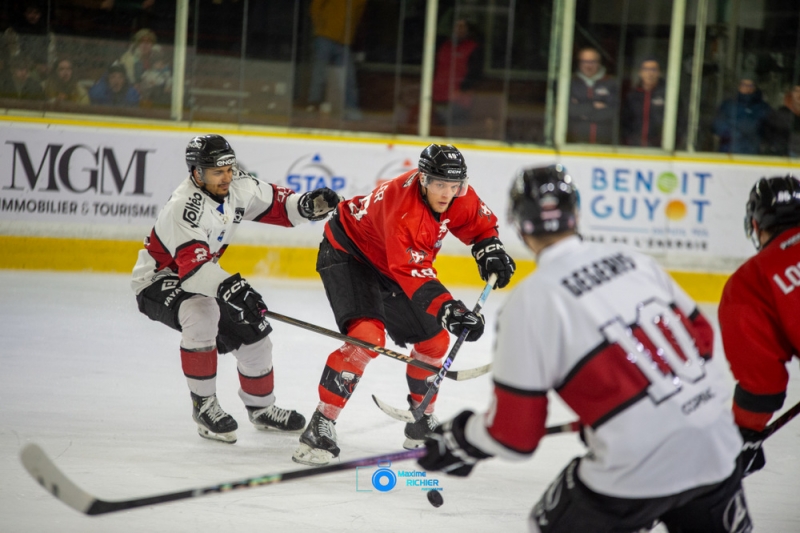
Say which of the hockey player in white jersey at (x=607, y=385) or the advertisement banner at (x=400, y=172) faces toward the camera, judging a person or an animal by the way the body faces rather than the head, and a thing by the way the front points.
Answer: the advertisement banner

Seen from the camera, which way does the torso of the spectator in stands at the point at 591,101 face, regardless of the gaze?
toward the camera

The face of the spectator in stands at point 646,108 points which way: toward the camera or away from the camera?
toward the camera

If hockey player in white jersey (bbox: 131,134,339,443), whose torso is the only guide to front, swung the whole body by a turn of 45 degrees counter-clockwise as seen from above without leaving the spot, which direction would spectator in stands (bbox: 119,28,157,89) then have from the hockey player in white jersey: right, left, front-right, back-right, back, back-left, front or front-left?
left

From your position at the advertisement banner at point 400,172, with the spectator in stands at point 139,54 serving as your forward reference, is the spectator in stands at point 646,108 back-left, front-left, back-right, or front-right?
back-right

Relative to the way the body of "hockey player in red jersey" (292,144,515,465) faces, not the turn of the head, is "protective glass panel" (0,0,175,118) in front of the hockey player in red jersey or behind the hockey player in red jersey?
behind

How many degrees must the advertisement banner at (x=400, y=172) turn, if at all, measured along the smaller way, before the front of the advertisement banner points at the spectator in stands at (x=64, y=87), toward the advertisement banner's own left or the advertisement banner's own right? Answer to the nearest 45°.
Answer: approximately 90° to the advertisement banner's own right

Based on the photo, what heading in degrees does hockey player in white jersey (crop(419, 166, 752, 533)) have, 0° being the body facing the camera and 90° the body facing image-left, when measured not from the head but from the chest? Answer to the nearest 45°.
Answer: approximately 135°

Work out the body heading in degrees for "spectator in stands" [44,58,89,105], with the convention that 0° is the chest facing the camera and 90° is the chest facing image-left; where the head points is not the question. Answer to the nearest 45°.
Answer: approximately 0°

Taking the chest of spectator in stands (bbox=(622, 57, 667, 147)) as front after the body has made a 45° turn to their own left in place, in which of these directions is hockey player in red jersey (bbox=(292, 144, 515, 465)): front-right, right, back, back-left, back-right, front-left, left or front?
front-right

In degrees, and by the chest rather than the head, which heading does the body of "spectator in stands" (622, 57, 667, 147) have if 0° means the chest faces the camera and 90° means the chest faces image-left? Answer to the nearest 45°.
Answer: approximately 0°

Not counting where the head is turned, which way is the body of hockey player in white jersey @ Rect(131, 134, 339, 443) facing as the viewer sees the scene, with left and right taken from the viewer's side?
facing the viewer and to the right of the viewer

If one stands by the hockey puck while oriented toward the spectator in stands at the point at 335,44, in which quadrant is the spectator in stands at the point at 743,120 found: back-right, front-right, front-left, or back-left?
front-right

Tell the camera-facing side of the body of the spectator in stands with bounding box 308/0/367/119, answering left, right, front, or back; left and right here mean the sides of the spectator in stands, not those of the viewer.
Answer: front

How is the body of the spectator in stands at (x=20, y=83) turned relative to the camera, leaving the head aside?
toward the camera

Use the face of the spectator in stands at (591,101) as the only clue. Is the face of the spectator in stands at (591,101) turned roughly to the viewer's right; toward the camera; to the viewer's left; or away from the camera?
toward the camera
